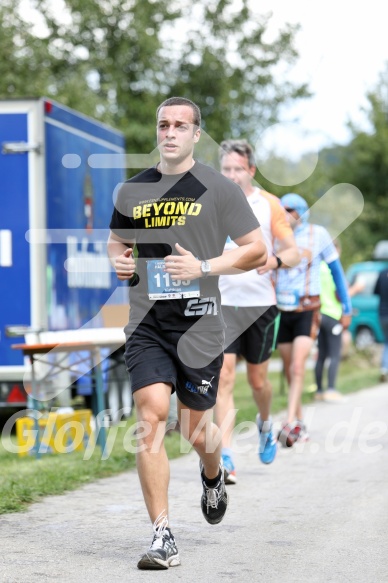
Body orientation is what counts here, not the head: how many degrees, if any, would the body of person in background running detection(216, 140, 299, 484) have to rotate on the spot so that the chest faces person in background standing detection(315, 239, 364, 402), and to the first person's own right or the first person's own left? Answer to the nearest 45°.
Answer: approximately 180°

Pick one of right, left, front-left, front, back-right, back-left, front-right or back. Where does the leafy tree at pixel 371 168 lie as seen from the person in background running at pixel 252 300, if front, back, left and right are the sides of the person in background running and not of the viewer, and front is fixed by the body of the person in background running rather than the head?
back

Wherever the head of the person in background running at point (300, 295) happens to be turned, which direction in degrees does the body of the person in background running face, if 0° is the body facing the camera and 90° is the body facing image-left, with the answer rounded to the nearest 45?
approximately 45°

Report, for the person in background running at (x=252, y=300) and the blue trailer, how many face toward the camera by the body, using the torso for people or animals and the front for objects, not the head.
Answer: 1

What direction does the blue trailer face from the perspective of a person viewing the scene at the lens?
facing away from the viewer and to the right of the viewer

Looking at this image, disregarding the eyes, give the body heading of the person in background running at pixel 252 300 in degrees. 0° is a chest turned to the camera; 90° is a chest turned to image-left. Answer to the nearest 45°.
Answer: approximately 0°

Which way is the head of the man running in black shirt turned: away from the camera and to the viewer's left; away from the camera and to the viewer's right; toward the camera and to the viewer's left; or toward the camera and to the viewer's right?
toward the camera and to the viewer's left
